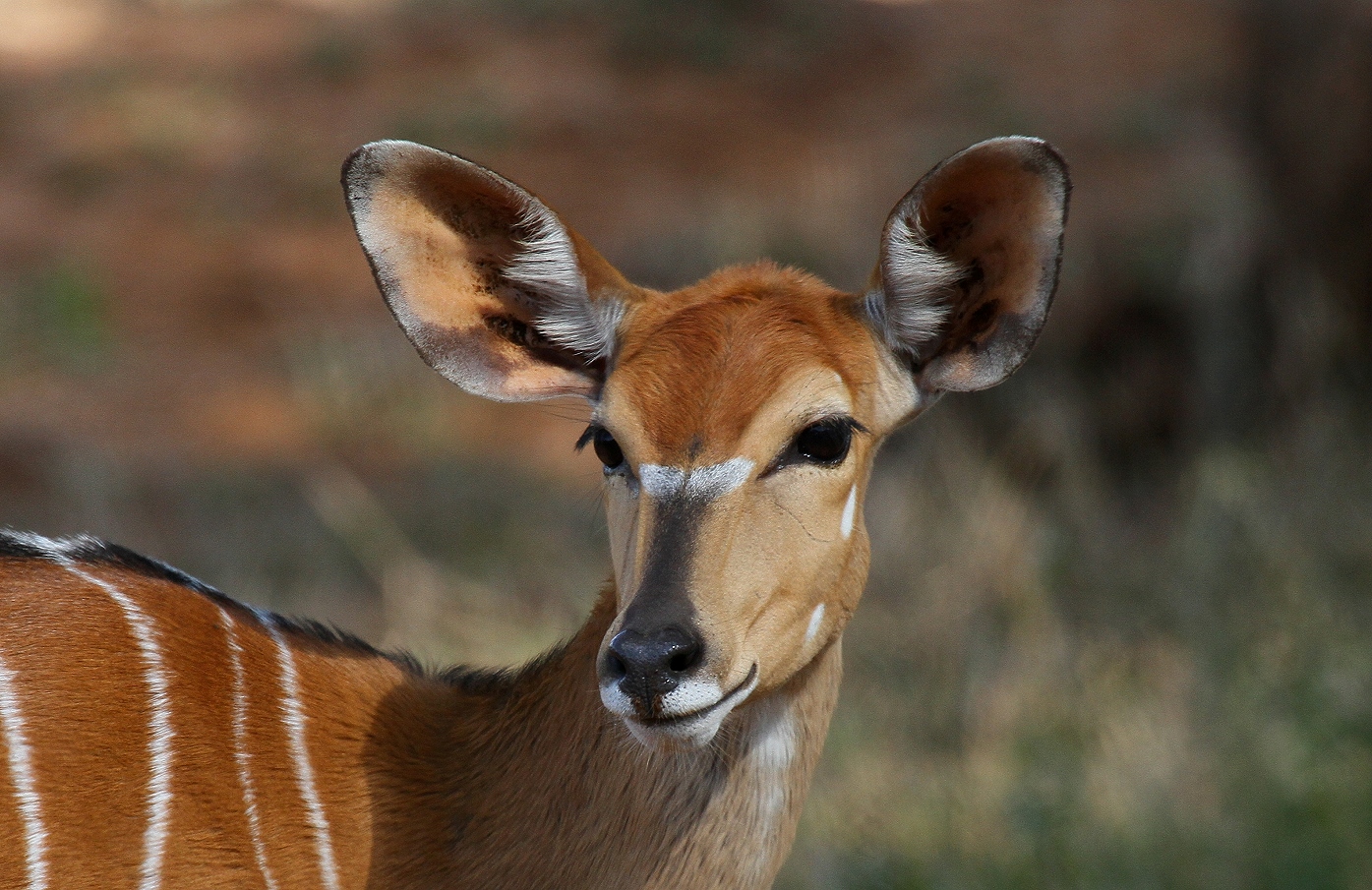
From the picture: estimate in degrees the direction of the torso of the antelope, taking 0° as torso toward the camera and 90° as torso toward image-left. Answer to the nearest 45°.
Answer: approximately 270°
